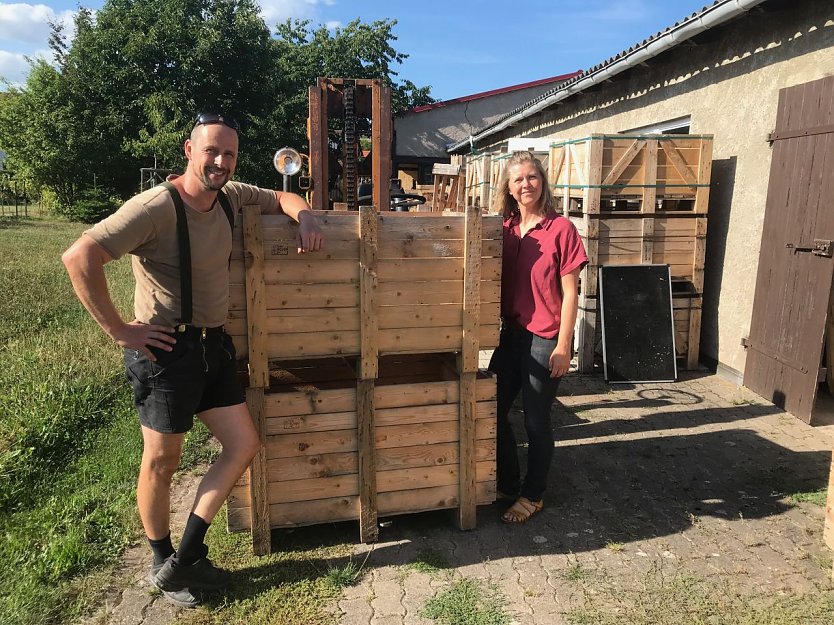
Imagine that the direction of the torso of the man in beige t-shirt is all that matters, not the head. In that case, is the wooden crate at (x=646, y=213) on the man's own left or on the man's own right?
on the man's own left

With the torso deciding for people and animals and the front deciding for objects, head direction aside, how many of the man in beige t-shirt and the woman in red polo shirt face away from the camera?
0

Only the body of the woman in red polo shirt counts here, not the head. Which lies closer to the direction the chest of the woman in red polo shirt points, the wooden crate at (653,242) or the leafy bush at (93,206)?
the leafy bush

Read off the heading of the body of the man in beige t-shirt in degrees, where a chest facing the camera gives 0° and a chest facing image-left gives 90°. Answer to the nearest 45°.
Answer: approximately 315°

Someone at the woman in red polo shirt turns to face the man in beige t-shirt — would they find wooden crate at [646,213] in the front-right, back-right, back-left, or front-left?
back-right

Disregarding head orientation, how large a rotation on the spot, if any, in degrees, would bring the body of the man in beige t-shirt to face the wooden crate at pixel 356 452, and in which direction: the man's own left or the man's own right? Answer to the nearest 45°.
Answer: approximately 45° to the man's own left

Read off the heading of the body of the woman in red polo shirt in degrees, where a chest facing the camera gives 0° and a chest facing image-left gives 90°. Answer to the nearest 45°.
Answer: approximately 45°

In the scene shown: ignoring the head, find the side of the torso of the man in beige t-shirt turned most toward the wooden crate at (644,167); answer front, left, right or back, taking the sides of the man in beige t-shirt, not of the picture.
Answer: left

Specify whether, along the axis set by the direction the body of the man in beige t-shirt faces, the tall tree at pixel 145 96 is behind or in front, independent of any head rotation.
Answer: behind
